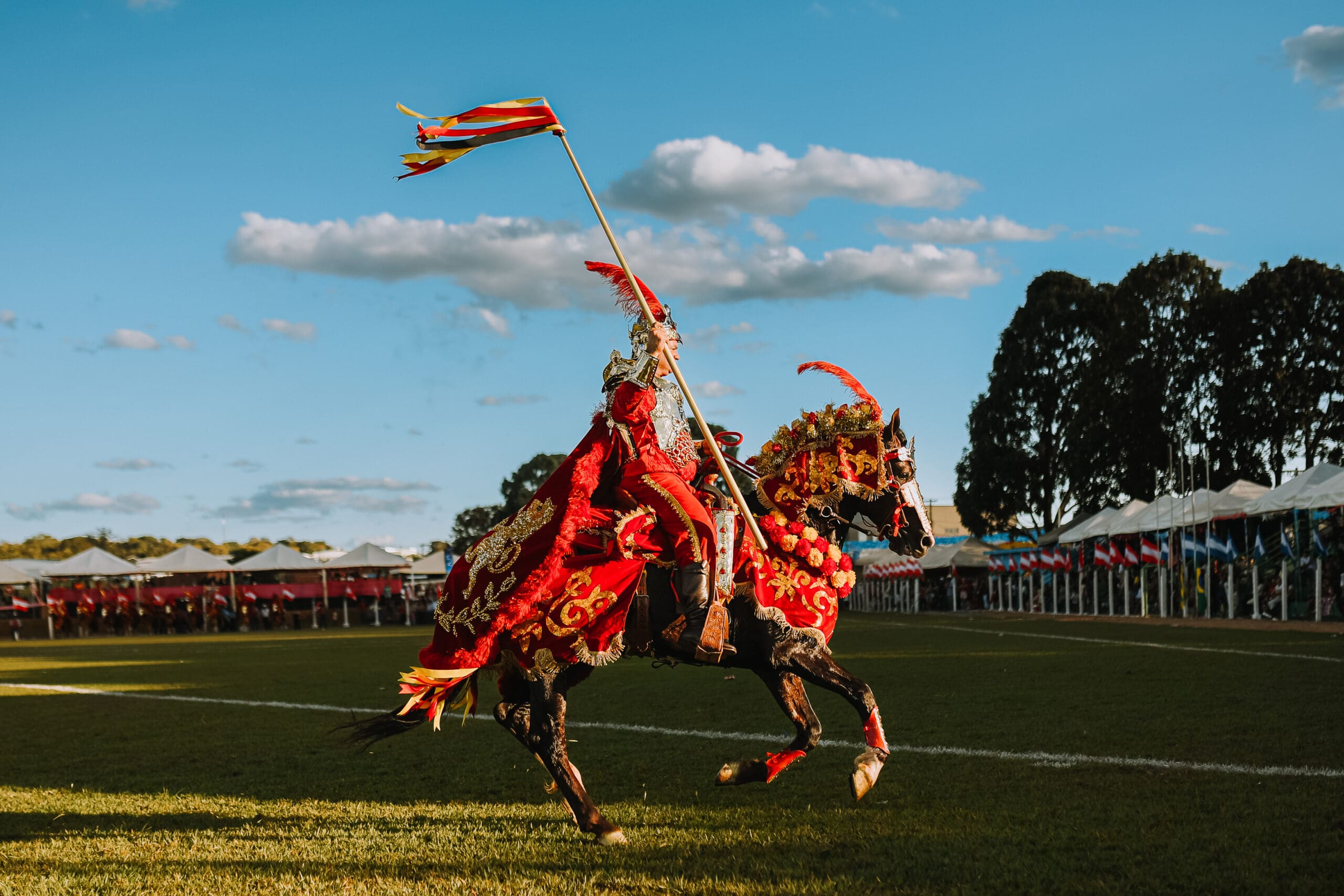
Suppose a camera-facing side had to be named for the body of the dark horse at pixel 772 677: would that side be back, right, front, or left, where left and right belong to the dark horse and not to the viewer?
right

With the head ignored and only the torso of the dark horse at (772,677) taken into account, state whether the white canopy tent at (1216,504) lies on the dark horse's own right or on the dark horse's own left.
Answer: on the dark horse's own left

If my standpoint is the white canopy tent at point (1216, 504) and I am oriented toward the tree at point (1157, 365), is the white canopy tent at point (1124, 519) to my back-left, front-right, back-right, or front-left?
front-left

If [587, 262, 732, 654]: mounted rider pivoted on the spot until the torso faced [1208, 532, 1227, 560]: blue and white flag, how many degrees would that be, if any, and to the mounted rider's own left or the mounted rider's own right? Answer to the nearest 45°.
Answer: approximately 45° to the mounted rider's own left

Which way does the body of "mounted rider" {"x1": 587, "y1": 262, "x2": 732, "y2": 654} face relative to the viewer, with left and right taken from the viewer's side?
facing to the right of the viewer
